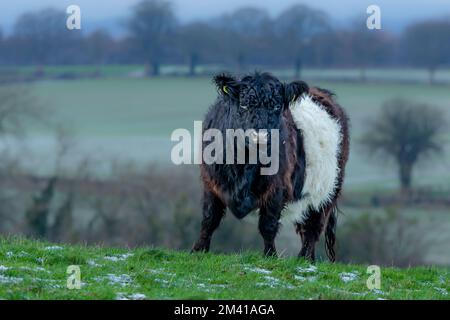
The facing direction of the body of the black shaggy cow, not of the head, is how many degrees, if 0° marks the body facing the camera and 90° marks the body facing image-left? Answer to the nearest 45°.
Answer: approximately 45°
